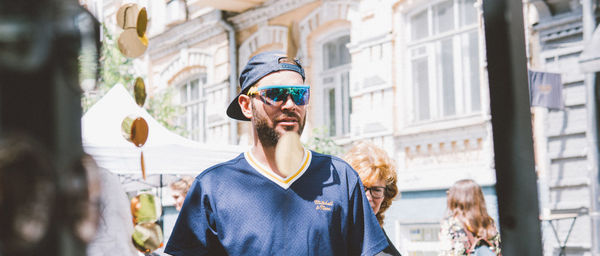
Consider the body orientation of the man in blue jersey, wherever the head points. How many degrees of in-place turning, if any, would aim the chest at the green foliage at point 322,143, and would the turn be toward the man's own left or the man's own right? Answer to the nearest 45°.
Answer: approximately 180°

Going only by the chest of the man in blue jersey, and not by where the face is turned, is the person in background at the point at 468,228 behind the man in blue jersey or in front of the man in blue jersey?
behind

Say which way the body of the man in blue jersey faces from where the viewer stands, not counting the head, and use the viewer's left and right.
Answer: facing the viewer

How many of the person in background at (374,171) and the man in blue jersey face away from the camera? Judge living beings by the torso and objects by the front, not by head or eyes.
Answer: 0

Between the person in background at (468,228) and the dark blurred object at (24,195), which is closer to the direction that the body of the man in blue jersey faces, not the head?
the dark blurred object

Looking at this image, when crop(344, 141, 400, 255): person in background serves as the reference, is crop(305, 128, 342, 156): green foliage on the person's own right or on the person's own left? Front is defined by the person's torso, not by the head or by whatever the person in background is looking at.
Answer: on the person's own right

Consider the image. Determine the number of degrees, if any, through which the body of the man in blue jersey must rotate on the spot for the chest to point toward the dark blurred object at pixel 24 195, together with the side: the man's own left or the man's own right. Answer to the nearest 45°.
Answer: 0° — they already face it

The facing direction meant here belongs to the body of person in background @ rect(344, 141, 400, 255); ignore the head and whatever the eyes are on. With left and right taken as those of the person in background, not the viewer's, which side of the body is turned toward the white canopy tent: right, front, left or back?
right

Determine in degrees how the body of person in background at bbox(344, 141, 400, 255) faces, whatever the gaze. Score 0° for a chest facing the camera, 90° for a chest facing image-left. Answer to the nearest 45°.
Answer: approximately 45°

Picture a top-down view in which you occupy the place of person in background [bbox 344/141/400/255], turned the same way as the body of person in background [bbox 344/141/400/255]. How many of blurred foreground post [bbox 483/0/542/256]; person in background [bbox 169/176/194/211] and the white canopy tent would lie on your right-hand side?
2

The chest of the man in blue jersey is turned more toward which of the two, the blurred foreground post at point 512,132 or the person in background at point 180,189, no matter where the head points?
the blurred foreground post

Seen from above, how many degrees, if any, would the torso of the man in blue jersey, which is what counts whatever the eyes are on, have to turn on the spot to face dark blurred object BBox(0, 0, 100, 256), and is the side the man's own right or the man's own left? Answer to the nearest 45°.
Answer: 0° — they already face it

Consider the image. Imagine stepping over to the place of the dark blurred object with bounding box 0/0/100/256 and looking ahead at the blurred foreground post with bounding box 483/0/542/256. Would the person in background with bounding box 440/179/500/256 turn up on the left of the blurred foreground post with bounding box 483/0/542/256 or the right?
left

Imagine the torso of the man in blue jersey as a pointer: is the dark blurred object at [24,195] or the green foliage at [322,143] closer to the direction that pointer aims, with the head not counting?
the dark blurred object

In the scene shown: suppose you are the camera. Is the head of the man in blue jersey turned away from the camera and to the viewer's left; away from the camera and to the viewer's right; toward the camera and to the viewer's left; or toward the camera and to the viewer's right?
toward the camera and to the viewer's right
